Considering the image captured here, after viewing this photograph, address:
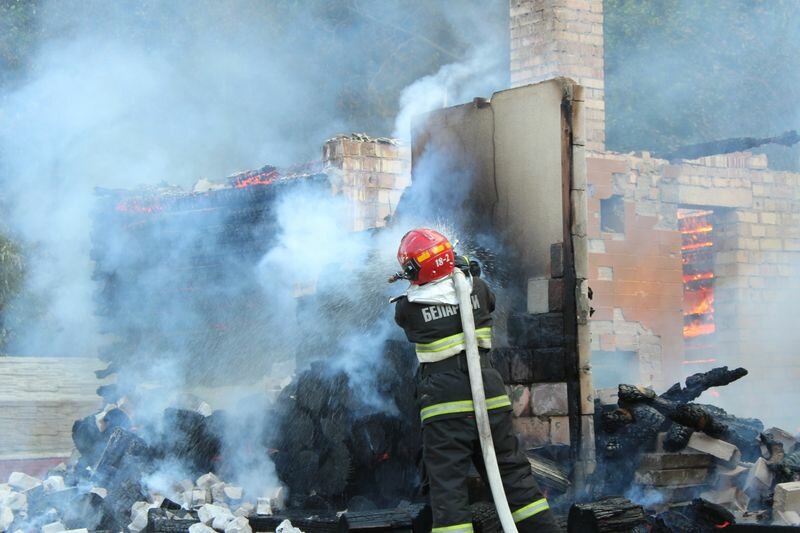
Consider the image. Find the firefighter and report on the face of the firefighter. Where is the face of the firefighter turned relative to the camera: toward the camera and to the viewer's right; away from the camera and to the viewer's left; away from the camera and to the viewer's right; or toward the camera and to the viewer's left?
away from the camera and to the viewer's left

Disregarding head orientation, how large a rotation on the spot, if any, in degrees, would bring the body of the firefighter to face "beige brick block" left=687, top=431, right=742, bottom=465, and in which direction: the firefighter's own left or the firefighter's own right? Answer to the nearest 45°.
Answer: approximately 45° to the firefighter's own right

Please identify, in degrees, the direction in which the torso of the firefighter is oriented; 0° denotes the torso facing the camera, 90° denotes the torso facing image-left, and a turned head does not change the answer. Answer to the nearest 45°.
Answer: approximately 180°

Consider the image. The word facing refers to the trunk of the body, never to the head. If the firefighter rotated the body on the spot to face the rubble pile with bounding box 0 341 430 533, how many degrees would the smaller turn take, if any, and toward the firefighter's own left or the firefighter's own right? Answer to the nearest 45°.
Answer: approximately 45° to the firefighter's own left

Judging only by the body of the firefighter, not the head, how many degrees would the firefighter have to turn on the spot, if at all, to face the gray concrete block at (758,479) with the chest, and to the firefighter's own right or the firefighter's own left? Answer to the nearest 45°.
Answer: approximately 45° to the firefighter's own right
